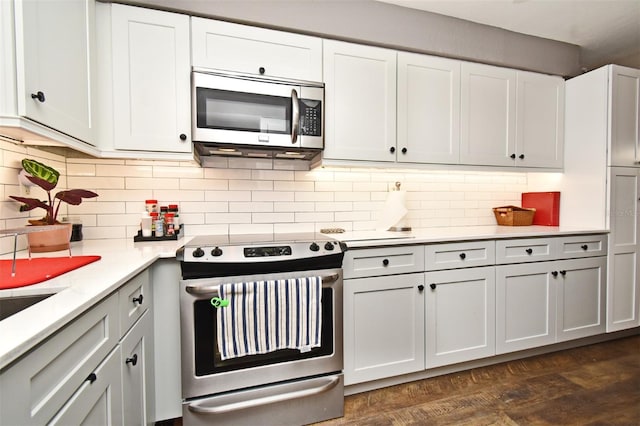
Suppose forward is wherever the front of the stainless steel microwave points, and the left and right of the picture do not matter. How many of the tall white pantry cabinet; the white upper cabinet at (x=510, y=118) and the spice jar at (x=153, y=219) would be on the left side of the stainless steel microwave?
2

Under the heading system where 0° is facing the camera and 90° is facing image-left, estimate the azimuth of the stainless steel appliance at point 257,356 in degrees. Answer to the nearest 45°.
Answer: approximately 0°

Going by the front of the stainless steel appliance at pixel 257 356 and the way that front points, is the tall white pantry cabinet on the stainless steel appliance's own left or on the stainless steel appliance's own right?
on the stainless steel appliance's own left

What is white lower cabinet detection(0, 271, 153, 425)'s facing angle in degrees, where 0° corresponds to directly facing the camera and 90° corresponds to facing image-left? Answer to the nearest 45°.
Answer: approximately 315°

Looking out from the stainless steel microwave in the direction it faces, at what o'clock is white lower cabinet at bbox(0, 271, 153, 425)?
The white lower cabinet is roughly at 1 o'clock from the stainless steel microwave.

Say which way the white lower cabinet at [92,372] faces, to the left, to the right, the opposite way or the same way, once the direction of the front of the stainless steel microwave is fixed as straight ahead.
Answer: to the left

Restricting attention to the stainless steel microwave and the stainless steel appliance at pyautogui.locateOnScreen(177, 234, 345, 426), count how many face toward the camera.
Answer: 2

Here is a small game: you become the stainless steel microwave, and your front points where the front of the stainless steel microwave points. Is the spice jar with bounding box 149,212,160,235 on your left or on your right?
on your right

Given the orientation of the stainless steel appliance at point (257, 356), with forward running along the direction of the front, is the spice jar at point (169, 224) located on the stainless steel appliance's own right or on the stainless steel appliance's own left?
on the stainless steel appliance's own right

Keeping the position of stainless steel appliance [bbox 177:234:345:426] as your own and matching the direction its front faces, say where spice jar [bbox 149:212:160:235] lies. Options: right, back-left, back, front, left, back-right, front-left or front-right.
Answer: back-right

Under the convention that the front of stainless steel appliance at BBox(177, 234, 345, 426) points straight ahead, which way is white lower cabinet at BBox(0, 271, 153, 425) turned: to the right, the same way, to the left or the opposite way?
to the left
